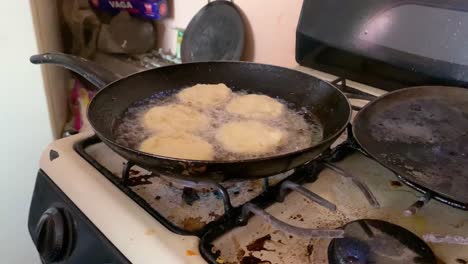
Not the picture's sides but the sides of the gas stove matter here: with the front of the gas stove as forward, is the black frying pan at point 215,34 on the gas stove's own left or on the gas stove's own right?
on the gas stove's own right

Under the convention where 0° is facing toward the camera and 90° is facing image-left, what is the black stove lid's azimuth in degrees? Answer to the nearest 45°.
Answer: approximately 45°

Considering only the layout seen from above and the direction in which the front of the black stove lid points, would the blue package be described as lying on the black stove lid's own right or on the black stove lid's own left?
on the black stove lid's own right
